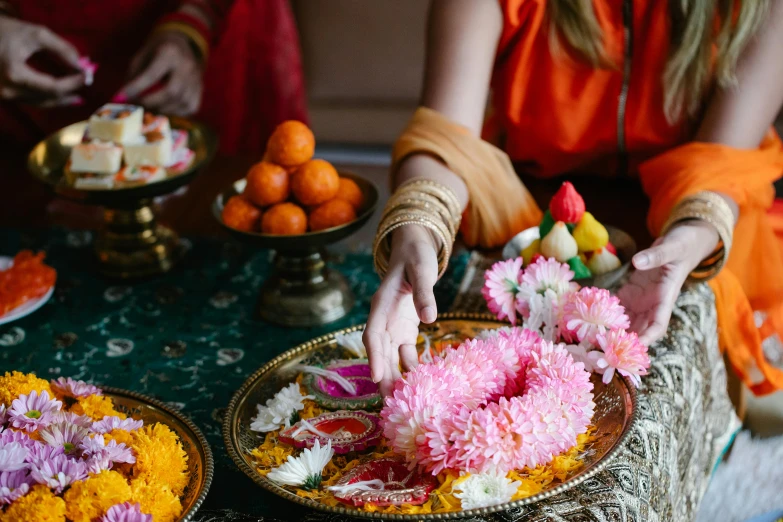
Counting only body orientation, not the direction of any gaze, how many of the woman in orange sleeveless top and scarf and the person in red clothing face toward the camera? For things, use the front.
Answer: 2

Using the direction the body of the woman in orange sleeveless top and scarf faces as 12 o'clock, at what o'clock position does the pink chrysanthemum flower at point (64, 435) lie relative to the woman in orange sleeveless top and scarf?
The pink chrysanthemum flower is roughly at 1 o'clock from the woman in orange sleeveless top and scarf.

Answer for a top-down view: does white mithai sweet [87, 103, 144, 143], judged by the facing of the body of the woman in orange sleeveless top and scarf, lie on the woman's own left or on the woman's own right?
on the woman's own right

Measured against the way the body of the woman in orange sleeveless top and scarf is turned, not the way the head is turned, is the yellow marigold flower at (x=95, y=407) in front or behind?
in front

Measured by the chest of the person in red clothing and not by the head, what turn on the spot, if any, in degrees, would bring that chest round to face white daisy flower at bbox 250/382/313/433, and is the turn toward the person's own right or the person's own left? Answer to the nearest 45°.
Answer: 0° — they already face it

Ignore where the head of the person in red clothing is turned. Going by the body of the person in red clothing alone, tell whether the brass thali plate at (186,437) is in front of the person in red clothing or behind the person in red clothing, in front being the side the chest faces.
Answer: in front

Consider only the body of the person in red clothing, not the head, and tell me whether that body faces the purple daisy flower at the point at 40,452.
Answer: yes

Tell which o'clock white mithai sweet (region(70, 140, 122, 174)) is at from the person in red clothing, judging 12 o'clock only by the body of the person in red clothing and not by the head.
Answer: The white mithai sweet is roughly at 12 o'clock from the person in red clothing.

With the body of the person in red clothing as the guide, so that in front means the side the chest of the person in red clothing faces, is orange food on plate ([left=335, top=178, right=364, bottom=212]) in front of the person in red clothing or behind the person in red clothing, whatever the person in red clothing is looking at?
in front

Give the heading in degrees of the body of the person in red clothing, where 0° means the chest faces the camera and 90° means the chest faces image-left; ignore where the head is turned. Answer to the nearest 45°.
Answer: approximately 0°
